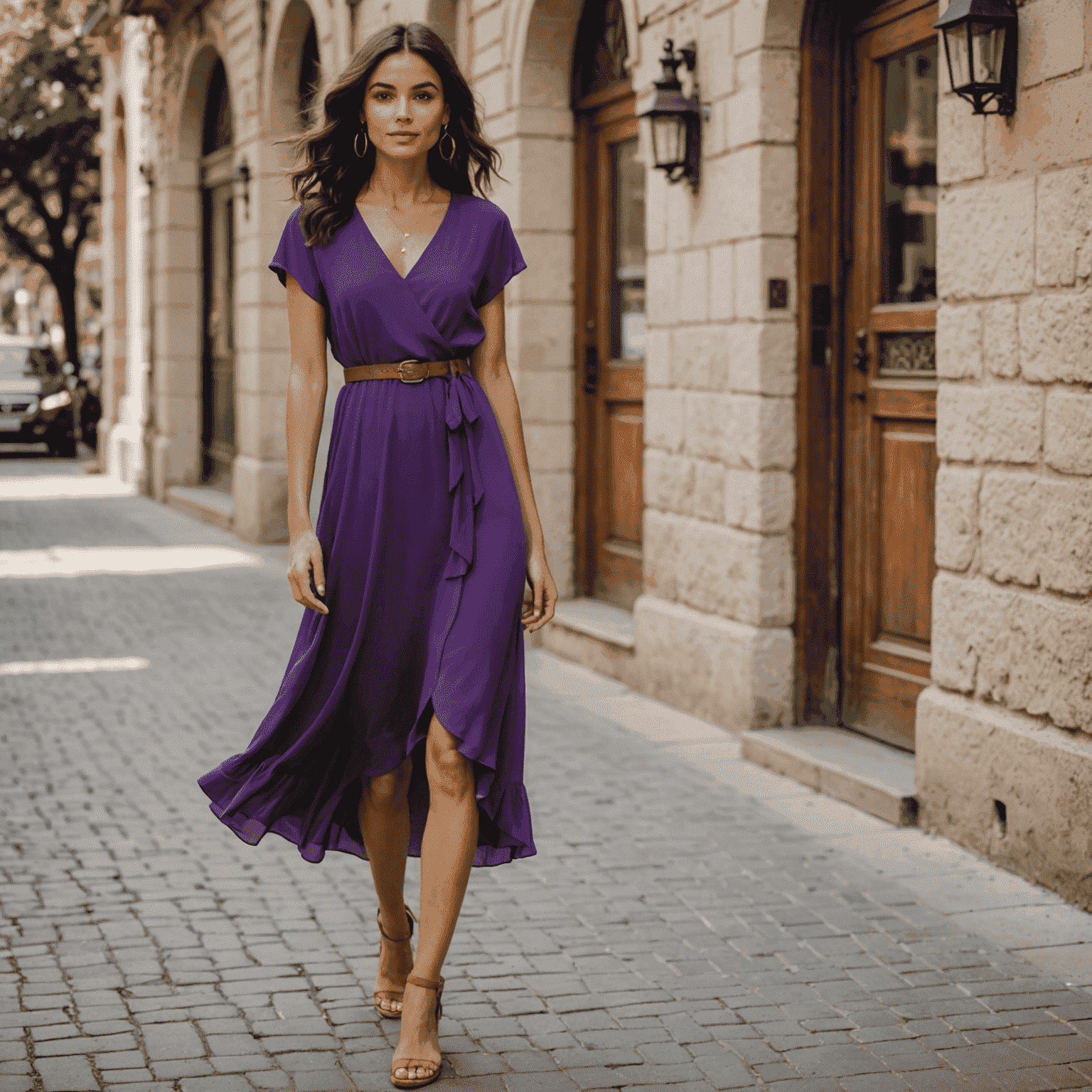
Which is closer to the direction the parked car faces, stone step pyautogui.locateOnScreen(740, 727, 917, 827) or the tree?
the stone step

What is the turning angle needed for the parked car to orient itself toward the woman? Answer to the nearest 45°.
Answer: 0° — it already faces them

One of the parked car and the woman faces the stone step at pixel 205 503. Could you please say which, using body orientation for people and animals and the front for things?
the parked car

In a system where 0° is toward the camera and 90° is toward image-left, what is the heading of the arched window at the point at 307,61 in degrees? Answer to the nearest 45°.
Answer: approximately 45°

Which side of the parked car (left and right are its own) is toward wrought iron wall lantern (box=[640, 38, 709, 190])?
front

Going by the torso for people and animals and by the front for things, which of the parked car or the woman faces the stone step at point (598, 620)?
the parked car

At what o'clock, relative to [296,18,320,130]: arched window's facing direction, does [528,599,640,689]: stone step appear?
The stone step is roughly at 10 o'clock from the arched window.

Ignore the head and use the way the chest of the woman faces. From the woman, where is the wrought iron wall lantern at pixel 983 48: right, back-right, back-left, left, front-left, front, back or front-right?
back-left

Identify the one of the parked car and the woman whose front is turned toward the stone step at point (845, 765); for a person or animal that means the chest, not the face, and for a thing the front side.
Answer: the parked car

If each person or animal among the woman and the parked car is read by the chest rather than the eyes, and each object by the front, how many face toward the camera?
2

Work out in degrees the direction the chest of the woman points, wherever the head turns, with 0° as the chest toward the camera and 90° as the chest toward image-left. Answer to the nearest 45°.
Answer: approximately 0°

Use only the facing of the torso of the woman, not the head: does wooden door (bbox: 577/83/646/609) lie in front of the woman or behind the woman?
behind

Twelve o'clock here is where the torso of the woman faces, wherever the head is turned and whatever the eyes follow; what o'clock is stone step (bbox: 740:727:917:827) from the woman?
The stone step is roughly at 7 o'clock from the woman.

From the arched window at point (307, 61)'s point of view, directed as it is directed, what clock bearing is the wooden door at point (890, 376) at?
The wooden door is roughly at 10 o'clock from the arched window.

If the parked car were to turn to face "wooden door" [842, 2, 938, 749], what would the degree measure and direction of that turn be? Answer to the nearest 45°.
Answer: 0° — it already faces it

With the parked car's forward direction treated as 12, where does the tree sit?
The tree is roughly at 6 o'clock from the parked car.
